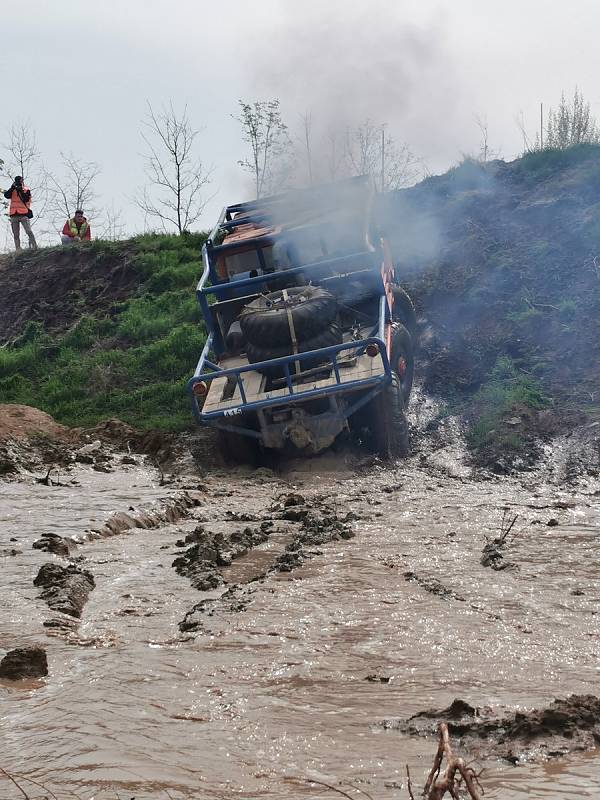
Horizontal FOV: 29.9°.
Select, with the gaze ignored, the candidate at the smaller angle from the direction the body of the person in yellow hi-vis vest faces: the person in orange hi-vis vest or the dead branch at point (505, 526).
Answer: the dead branch

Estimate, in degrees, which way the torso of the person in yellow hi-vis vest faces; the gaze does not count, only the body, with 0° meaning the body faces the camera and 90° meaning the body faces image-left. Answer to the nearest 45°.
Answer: approximately 0°

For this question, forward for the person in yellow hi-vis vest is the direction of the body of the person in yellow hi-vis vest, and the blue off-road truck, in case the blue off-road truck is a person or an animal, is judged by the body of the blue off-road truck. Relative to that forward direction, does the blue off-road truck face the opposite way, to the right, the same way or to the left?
the opposite way

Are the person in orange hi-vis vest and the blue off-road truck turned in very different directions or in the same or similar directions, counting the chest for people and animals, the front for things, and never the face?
very different directions

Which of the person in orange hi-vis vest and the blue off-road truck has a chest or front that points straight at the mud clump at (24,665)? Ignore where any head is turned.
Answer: the person in orange hi-vis vest

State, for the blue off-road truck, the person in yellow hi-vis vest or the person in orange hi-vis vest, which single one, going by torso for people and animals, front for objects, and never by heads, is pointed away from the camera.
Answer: the blue off-road truck

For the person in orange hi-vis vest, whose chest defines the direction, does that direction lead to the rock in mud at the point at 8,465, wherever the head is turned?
yes

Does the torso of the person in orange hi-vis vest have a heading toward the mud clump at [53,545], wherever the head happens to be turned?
yes

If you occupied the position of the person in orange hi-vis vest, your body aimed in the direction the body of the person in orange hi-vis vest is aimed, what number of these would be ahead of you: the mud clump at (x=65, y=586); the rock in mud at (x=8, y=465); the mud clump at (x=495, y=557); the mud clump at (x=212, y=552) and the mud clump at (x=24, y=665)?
5

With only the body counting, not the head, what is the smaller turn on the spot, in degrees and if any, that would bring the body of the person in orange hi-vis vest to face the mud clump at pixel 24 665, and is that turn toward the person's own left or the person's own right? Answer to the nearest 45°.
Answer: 0° — they already face it

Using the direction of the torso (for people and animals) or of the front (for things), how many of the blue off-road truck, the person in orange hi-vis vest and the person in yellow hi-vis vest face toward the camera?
2

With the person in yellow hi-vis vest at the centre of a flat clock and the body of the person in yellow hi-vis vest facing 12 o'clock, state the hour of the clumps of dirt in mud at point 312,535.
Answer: The clumps of dirt in mud is roughly at 12 o'clock from the person in yellow hi-vis vest.

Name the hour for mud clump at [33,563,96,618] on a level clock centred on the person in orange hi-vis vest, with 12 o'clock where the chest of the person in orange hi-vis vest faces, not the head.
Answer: The mud clump is roughly at 12 o'clock from the person in orange hi-vis vest.
